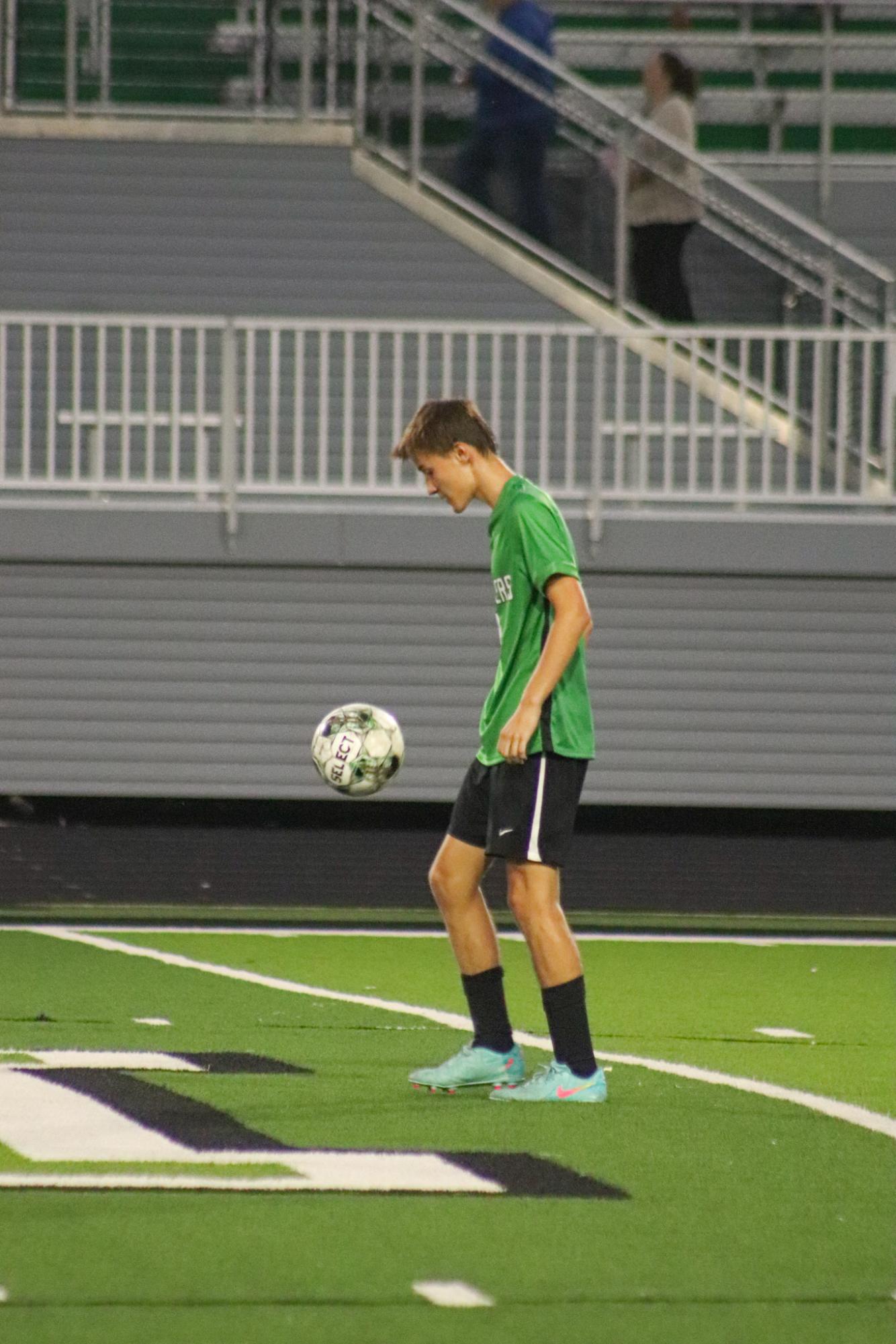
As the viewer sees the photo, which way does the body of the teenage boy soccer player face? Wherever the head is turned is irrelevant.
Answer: to the viewer's left

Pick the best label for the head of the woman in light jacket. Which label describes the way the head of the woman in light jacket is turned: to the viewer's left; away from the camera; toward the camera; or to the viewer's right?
to the viewer's left

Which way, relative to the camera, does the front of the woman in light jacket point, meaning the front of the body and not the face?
to the viewer's left

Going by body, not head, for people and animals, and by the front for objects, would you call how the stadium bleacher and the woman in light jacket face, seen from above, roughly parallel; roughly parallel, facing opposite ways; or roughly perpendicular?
roughly perpendicular

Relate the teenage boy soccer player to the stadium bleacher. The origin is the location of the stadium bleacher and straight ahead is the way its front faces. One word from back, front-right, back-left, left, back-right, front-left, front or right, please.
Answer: front

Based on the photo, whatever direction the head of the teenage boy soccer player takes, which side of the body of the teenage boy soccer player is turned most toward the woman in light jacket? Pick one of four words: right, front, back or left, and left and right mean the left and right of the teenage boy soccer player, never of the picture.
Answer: right

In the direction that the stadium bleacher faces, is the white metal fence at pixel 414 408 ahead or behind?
ahead

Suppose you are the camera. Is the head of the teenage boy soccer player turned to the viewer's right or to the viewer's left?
to the viewer's left

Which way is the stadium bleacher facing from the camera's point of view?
toward the camera

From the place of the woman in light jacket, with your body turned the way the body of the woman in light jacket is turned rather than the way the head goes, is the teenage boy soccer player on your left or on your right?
on your left

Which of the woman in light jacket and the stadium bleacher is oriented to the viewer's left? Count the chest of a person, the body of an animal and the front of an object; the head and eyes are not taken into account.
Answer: the woman in light jacket

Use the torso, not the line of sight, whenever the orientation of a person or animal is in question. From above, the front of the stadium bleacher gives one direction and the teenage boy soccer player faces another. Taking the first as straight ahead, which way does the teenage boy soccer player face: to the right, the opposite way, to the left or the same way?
to the right

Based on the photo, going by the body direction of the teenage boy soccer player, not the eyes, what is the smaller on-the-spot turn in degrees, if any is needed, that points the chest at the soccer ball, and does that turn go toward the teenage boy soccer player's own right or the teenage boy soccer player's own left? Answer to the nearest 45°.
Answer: approximately 45° to the teenage boy soccer player's own right
